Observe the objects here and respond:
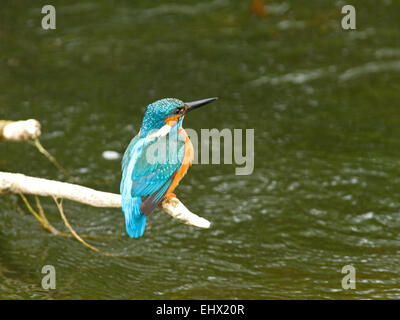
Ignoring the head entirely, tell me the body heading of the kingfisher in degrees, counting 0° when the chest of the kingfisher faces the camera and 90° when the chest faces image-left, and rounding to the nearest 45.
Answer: approximately 225°
